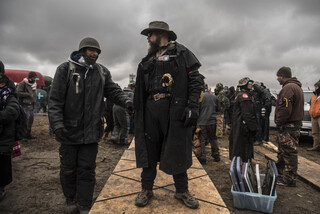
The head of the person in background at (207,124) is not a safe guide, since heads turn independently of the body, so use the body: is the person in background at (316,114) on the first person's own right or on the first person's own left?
on the first person's own right

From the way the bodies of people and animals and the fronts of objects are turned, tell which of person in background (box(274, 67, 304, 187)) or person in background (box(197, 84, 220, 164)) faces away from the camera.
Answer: person in background (box(197, 84, 220, 164))

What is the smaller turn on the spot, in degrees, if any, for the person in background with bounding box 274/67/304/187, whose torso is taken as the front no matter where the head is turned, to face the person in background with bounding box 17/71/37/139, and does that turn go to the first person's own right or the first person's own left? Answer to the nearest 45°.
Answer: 0° — they already face them

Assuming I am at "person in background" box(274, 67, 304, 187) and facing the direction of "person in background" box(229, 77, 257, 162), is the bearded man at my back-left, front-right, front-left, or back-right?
back-left

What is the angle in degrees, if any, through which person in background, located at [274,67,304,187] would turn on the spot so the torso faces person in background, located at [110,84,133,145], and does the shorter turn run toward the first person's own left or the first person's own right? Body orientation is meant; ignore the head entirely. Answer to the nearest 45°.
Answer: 0° — they already face them

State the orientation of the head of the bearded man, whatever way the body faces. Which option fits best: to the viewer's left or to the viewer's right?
to the viewer's left

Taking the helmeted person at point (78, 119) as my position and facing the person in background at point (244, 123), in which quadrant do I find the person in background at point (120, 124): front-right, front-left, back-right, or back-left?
front-left

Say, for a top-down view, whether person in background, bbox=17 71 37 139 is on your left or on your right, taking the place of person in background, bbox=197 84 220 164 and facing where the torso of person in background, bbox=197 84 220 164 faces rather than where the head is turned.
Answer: on your left

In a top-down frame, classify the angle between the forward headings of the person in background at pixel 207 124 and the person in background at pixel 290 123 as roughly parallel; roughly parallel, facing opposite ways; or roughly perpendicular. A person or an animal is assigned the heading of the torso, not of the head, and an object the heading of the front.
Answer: roughly perpendicular
